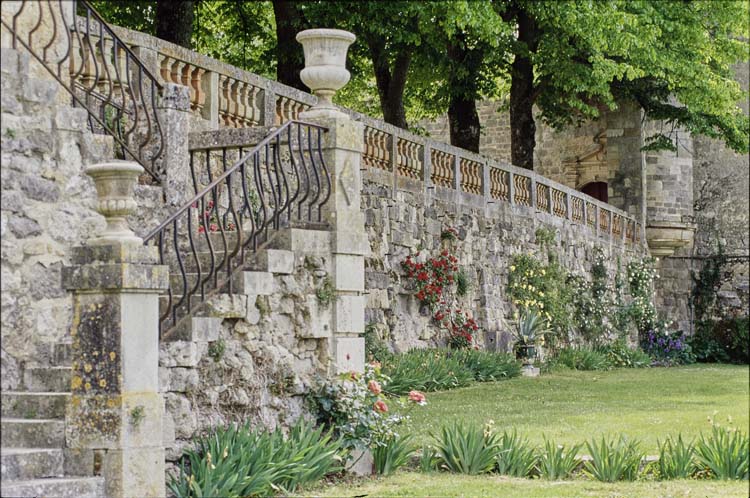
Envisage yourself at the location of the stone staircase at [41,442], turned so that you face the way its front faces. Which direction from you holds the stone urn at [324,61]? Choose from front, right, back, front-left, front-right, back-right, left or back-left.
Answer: back-left

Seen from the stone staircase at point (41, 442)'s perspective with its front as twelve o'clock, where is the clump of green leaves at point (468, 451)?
The clump of green leaves is roughly at 8 o'clock from the stone staircase.

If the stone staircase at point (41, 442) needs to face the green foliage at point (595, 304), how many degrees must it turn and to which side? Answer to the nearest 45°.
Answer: approximately 135° to its left

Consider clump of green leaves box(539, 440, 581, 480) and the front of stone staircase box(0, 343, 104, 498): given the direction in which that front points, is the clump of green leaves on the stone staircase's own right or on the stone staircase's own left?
on the stone staircase's own left

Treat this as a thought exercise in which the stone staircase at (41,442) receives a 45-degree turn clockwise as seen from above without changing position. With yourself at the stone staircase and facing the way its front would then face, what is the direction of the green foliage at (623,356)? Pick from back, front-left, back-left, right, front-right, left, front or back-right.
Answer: back

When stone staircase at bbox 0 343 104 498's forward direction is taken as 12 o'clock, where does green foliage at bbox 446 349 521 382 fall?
The green foliage is roughly at 7 o'clock from the stone staircase.

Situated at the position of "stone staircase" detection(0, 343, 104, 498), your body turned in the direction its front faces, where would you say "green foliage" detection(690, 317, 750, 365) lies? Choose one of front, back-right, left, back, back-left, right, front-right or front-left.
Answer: back-left

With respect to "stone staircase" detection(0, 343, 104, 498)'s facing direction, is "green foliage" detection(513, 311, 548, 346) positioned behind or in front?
behind

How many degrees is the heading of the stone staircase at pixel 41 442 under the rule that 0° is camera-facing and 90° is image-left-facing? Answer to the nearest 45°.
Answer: approximately 0°

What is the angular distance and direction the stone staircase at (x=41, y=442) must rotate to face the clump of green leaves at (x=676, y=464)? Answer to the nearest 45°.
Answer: approximately 90° to its left

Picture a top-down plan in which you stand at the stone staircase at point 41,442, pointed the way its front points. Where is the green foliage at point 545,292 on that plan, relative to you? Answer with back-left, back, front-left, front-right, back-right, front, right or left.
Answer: back-left

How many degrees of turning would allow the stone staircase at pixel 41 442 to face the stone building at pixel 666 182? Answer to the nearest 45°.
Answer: approximately 135° to its left
